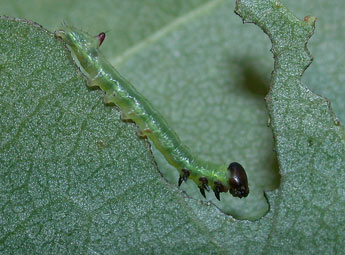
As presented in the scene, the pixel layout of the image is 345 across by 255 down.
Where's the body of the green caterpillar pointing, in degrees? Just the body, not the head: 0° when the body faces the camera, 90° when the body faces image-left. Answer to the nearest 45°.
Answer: approximately 270°
